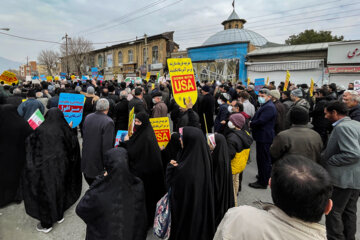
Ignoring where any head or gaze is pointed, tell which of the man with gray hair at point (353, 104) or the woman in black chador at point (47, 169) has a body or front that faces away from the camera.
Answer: the woman in black chador

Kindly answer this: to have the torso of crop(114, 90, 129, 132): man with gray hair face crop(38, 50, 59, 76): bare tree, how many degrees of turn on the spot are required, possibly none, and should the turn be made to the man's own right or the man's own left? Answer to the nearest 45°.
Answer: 0° — they already face it

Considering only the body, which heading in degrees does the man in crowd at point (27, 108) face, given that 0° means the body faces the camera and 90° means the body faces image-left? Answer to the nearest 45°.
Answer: approximately 180°

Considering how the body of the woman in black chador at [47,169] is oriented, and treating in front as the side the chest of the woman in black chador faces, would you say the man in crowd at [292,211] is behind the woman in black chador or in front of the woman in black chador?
behind

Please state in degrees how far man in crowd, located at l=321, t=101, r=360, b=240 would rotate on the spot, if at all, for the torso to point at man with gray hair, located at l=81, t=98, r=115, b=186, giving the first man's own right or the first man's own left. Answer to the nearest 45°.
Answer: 0° — they already face them

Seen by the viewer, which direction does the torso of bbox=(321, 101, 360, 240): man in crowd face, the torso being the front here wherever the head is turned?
to the viewer's left

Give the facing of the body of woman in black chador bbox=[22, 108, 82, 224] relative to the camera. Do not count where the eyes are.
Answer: away from the camera

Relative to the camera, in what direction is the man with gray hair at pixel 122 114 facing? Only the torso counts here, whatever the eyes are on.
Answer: away from the camera
